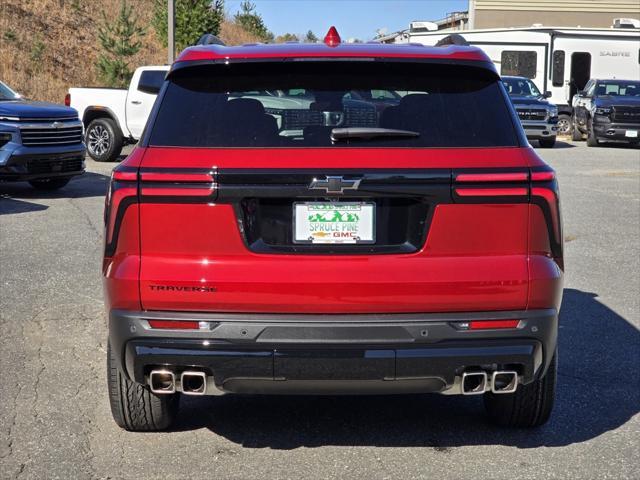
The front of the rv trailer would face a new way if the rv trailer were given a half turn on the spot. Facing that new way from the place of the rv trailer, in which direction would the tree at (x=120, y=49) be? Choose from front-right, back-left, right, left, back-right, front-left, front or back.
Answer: front

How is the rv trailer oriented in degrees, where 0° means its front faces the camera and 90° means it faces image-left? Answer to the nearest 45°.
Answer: approximately 270°

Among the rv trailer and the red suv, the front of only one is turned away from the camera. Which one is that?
the red suv

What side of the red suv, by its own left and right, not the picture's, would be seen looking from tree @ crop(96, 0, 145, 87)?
front

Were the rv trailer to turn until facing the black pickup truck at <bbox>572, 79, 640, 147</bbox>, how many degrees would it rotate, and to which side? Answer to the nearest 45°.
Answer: approximately 90° to its right

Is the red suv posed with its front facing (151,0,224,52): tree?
yes

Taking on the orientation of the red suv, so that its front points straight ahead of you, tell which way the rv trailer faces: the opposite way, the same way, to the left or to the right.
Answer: to the right

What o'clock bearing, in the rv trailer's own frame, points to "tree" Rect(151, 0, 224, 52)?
The tree is roughly at 6 o'clock from the rv trailer.

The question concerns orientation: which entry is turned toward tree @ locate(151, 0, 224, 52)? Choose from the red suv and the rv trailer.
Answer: the red suv

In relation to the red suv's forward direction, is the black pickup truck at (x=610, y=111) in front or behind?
in front

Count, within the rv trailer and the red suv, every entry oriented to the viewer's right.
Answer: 1

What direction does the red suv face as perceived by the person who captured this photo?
facing away from the viewer
